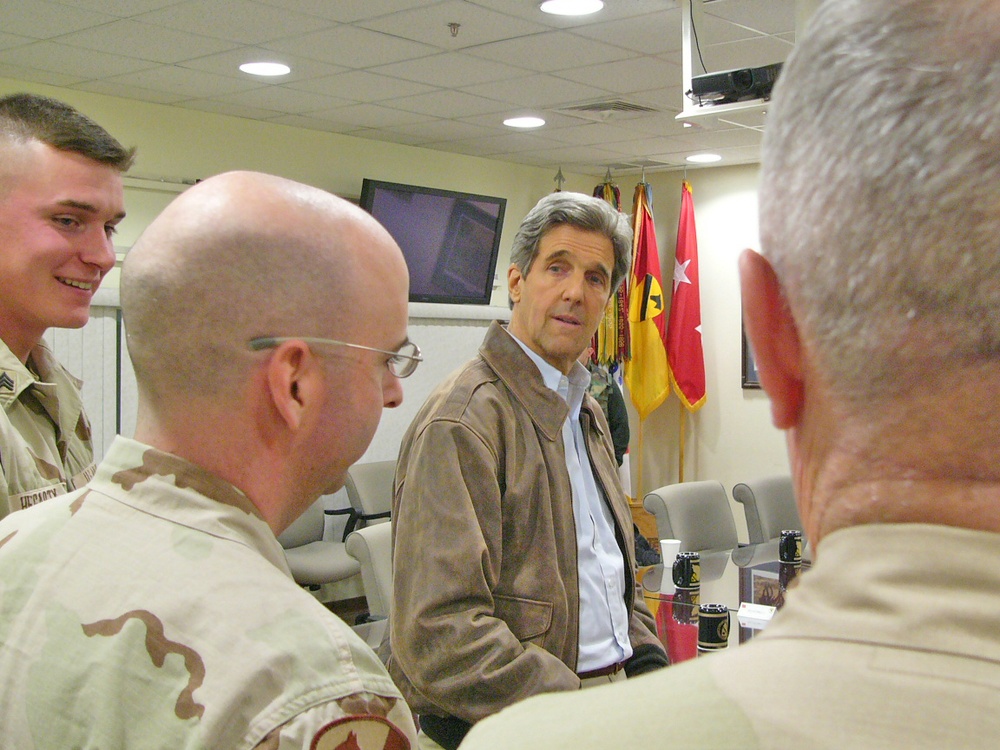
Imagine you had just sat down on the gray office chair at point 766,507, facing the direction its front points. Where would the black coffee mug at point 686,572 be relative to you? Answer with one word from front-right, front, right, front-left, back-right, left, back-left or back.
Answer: front-right

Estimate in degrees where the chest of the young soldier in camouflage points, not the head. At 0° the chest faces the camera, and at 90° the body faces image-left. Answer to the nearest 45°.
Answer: approximately 315°

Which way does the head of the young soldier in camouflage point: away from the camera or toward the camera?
toward the camera

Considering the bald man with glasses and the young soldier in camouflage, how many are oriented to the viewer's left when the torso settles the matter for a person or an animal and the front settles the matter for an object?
0

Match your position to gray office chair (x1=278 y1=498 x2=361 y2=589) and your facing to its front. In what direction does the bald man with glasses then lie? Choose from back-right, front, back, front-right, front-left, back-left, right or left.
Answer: front-right

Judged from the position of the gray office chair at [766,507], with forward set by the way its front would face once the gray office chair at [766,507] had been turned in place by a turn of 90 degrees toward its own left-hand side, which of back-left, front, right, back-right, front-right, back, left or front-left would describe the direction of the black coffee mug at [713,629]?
back-right

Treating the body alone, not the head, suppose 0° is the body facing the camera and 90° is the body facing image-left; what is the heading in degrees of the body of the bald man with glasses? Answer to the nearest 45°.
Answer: approximately 225°

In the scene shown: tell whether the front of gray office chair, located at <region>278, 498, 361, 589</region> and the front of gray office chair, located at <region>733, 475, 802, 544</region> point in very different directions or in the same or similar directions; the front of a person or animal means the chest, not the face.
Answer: same or similar directions

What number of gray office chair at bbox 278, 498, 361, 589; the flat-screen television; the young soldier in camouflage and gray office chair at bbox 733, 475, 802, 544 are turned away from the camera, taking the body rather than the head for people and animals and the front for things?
0

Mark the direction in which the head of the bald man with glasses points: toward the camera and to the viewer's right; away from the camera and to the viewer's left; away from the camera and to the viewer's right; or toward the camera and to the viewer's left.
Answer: away from the camera and to the viewer's right

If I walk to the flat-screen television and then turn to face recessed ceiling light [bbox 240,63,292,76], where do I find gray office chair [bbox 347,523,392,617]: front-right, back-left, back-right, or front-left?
front-left

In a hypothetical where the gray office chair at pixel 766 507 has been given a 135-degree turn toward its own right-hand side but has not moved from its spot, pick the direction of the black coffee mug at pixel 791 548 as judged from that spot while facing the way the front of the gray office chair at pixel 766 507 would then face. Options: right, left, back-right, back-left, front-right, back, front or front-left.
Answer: left

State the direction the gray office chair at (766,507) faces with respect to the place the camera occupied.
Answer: facing the viewer and to the right of the viewer

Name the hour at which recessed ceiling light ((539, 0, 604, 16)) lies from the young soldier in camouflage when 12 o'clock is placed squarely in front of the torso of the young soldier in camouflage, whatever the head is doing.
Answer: The recessed ceiling light is roughly at 9 o'clock from the young soldier in camouflage.
